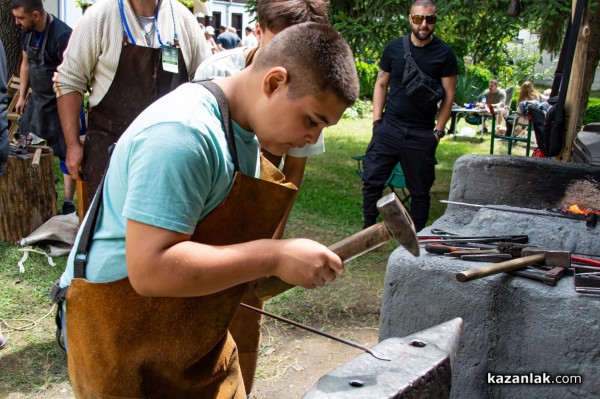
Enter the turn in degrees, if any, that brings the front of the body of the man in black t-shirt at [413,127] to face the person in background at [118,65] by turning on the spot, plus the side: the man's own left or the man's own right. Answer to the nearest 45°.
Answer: approximately 45° to the man's own right

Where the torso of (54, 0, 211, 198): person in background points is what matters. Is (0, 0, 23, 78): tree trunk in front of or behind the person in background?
behind

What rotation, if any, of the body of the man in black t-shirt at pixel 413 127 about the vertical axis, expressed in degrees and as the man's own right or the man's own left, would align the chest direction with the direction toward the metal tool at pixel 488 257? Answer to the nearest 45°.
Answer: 0° — they already face it

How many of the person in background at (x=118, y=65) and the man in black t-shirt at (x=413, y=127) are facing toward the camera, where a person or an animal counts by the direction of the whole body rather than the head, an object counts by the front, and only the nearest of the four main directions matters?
2

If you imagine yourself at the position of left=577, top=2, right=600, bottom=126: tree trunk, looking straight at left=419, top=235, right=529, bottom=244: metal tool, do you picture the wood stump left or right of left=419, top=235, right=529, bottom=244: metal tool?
right

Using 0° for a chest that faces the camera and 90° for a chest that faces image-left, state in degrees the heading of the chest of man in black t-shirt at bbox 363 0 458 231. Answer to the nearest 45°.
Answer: approximately 0°

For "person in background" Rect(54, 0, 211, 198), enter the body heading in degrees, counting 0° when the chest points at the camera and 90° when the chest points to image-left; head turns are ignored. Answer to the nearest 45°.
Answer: approximately 0°

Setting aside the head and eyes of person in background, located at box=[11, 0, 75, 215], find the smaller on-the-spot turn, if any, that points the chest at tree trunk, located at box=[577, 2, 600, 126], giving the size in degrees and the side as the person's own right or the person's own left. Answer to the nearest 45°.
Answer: approximately 135° to the person's own left
